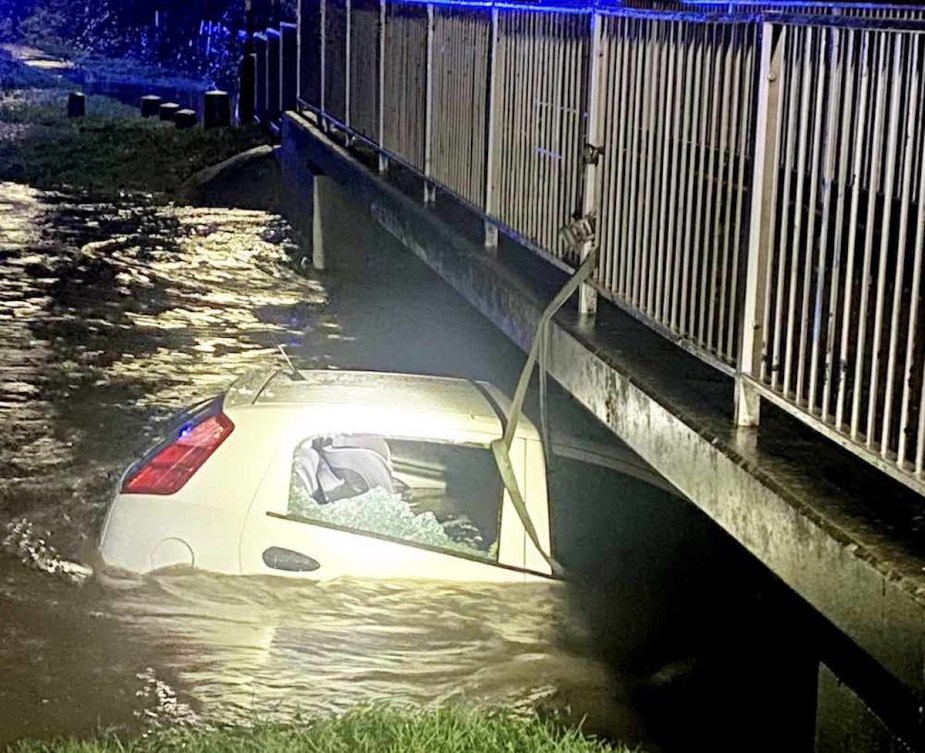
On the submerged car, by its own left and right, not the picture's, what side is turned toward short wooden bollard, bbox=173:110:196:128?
left

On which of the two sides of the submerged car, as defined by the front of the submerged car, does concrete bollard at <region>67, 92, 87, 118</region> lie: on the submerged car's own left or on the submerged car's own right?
on the submerged car's own left

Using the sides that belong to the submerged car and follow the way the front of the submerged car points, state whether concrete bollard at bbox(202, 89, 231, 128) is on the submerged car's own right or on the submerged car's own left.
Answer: on the submerged car's own left

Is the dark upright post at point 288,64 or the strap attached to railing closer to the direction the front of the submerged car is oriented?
the strap attached to railing

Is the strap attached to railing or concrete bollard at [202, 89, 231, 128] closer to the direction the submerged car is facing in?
the strap attached to railing

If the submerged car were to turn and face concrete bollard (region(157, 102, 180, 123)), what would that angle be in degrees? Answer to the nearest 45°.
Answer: approximately 90° to its left

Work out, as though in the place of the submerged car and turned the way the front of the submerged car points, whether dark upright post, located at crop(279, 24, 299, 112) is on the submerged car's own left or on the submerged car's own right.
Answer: on the submerged car's own left

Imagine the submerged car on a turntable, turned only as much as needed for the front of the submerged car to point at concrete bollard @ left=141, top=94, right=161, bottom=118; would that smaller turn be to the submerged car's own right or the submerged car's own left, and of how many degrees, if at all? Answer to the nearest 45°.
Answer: approximately 90° to the submerged car's own left

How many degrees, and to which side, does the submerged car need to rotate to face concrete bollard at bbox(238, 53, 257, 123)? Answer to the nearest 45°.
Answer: approximately 90° to its left

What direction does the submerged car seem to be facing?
to the viewer's right

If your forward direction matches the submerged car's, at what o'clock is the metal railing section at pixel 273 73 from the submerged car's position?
The metal railing section is roughly at 9 o'clock from the submerged car.

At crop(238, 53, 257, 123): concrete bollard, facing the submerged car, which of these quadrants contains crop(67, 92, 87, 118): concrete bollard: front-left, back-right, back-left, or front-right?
back-right
